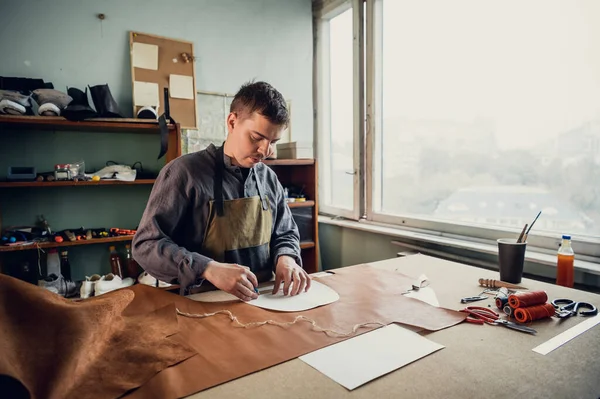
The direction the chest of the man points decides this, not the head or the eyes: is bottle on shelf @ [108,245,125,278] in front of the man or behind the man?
behind

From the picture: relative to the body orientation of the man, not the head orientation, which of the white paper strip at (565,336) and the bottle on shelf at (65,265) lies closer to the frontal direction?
the white paper strip

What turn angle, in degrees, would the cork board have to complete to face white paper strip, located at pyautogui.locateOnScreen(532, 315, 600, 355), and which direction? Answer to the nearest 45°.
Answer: approximately 45° to its left

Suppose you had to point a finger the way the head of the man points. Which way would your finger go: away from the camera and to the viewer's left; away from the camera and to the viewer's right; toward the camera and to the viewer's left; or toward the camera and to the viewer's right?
toward the camera and to the viewer's right

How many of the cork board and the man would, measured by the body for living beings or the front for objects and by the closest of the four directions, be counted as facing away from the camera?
0

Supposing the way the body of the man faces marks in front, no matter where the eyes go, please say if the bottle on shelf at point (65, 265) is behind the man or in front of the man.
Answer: behind

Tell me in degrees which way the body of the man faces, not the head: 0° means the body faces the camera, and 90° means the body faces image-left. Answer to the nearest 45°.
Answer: approximately 315°

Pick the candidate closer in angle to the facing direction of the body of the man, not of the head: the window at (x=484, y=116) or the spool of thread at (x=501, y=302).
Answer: the spool of thread

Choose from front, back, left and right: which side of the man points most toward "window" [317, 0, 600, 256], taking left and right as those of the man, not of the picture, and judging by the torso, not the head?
left

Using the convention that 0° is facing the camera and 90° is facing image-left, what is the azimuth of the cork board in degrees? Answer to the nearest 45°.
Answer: approximately 45°
